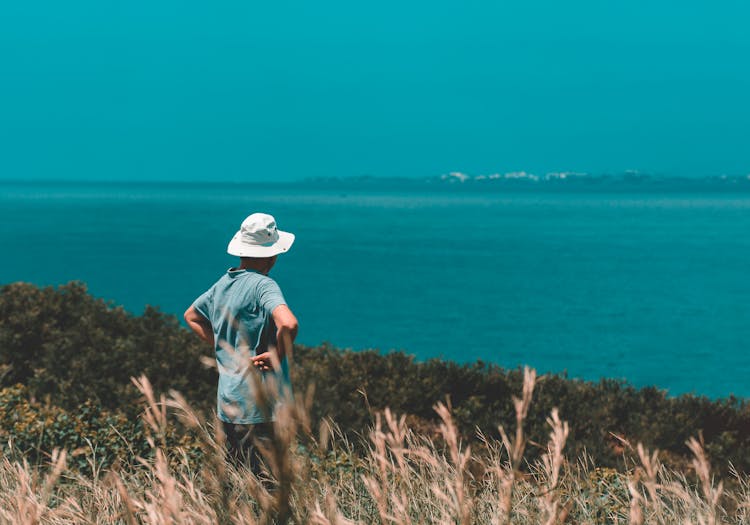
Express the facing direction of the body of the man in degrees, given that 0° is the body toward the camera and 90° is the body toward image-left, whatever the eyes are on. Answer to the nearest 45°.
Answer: approximately 225°
